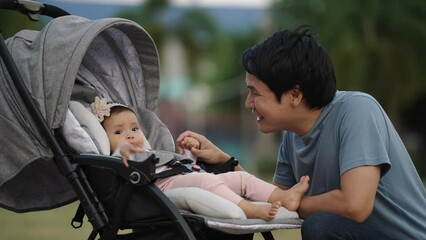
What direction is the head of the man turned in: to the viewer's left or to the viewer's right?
to the viewer's left

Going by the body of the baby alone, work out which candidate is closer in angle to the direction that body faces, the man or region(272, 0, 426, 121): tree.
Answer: the man

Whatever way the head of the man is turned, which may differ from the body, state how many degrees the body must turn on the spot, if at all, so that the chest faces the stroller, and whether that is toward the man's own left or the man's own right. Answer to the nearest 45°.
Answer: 0° — they already face it

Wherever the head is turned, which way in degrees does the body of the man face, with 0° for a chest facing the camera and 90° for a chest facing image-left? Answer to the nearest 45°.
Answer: approximately 90°

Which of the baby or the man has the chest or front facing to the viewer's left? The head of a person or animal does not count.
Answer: the man

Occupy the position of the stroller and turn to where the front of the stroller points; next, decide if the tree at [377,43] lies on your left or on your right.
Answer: on your left

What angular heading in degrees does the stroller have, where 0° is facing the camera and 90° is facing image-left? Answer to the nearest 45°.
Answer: approximately 315°

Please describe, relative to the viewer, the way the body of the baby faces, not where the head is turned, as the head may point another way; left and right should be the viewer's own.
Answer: facing the viewer and to the right of the viewer

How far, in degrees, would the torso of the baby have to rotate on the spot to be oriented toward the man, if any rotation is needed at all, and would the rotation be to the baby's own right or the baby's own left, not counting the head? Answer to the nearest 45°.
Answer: approximately 90° to the baby's own left

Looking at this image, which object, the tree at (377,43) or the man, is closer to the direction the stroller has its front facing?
the man

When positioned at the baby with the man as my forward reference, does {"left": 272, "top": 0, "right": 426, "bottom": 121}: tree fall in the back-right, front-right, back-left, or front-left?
front-left

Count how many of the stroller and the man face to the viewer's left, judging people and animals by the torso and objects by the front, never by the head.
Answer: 1
